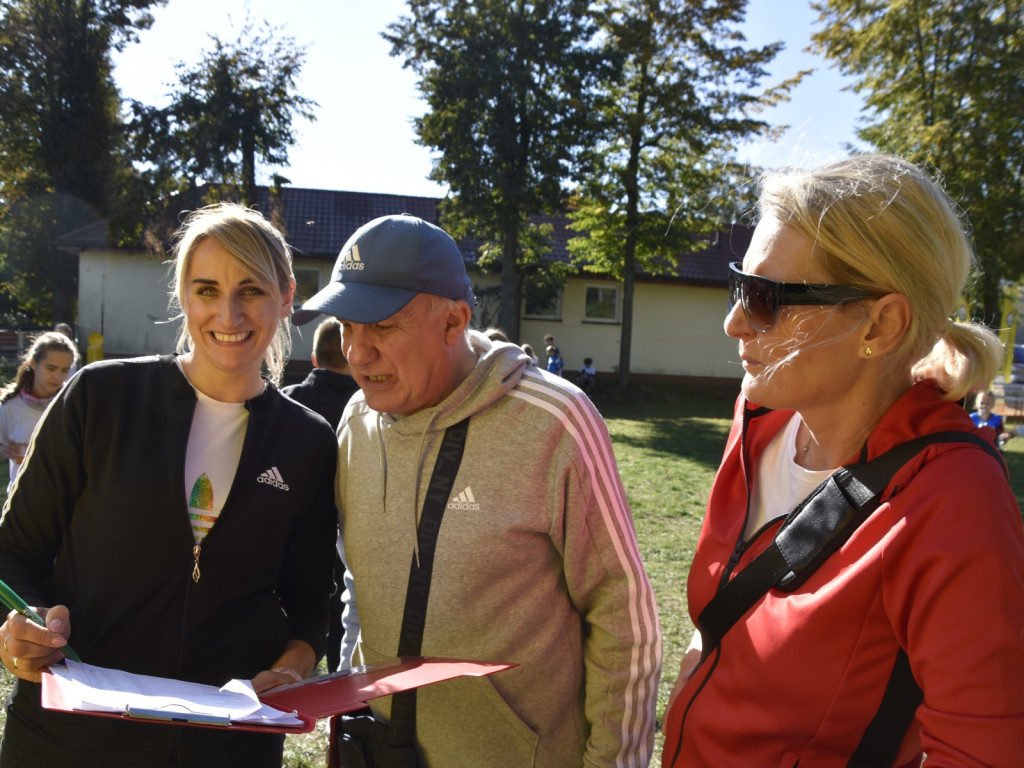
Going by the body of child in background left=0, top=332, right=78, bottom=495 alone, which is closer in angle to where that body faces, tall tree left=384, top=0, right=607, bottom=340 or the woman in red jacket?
the woman in red jacket

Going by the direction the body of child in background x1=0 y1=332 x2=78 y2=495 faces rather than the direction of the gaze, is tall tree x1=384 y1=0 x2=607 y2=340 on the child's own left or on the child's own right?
on the child's own left

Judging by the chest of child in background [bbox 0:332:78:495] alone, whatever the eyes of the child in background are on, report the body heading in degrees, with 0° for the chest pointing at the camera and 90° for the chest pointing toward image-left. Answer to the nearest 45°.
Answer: approximately 315°

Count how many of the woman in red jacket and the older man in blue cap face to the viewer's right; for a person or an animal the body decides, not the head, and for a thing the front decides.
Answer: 0

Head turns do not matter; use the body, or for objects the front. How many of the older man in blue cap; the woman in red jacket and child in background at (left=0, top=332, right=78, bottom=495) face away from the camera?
0

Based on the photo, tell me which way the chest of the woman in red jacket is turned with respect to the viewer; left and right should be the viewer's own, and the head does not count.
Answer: facing the viewer and to the left of the viewer

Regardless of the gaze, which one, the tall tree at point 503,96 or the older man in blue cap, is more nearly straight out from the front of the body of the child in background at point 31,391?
the older man in blue cap

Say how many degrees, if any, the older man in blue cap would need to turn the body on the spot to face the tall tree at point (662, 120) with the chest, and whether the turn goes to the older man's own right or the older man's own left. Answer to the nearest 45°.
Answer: approximately 135° to the older man's own right

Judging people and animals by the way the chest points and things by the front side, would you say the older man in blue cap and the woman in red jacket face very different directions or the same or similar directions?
same or similar directions

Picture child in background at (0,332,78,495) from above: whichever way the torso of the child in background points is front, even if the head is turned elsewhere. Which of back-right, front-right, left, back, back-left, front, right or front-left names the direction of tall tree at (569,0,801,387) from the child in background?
left

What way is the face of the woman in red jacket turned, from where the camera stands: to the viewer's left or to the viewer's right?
to the viewer's left
